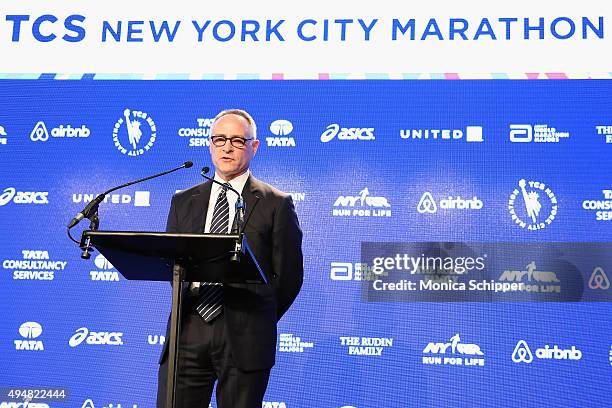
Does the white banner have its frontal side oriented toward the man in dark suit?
yes

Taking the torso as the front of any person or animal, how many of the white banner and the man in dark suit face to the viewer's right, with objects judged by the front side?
0

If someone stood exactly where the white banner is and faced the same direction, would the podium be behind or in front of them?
in front

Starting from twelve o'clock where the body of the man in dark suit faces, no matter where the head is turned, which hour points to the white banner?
The white banner is roughly at 5 o'clock from the man in dark suit.

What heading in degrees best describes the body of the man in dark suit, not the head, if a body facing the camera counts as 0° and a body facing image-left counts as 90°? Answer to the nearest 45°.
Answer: approximately 45°

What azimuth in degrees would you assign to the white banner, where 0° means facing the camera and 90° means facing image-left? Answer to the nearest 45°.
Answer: approximately 0°
